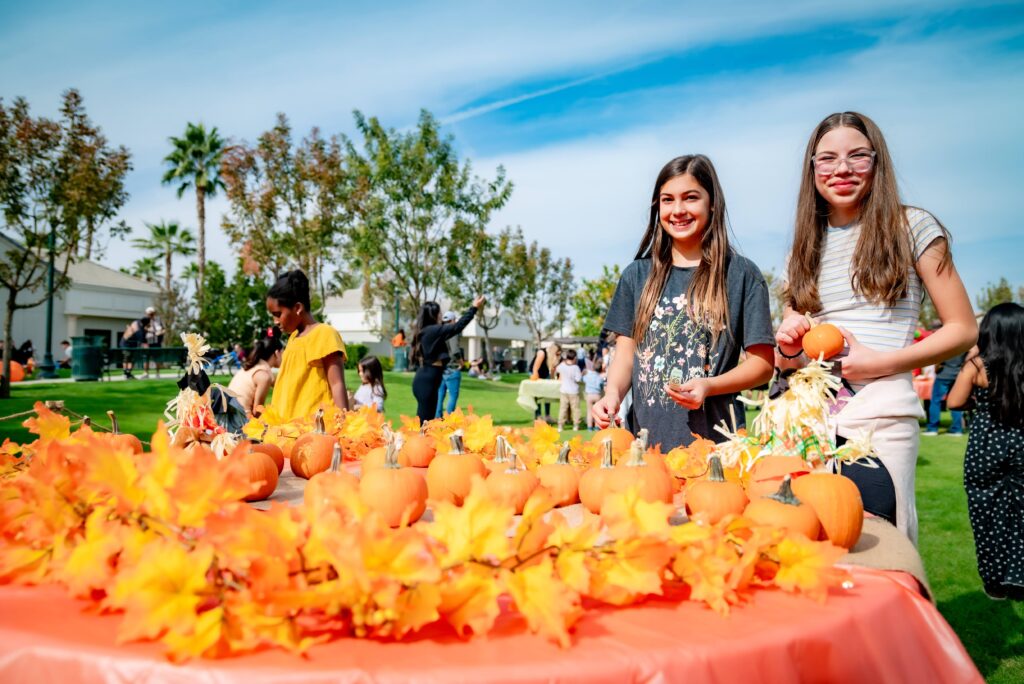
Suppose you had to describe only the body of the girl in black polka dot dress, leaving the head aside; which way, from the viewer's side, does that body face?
away from the camera

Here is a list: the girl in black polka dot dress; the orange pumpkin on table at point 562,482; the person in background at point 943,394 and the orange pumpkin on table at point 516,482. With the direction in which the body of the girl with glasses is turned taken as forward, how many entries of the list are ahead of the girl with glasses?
2

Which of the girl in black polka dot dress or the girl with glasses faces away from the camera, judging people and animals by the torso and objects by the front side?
the girl in black polka dot dress

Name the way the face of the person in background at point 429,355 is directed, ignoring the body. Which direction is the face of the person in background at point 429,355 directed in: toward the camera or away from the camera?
away from the camera

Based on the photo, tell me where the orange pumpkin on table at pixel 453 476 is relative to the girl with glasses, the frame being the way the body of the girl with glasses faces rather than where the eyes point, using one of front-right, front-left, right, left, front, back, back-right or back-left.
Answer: front

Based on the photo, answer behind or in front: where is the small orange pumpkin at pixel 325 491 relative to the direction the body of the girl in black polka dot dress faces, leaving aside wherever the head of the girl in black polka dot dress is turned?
behind

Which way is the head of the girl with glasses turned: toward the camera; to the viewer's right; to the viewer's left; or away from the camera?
toward the camera

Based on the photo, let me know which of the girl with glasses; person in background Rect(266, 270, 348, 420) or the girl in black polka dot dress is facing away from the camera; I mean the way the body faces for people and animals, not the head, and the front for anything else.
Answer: the girl in black polka dot dress

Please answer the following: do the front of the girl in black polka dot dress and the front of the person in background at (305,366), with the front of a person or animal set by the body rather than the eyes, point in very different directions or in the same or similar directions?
very different directions

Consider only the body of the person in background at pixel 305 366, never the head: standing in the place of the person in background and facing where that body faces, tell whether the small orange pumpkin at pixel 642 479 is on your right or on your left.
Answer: on your left
